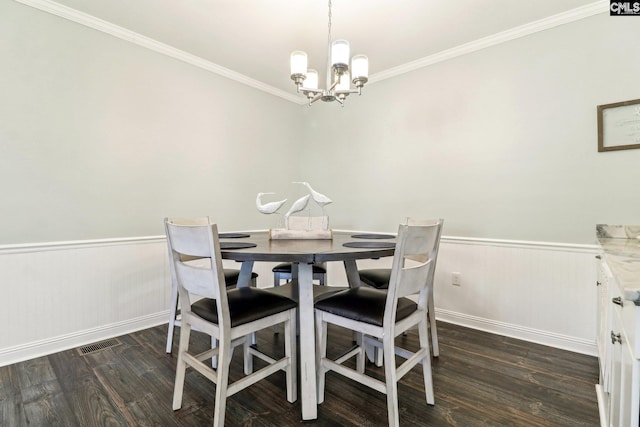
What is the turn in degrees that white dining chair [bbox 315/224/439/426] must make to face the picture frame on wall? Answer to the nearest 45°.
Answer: approximately 90° to its right

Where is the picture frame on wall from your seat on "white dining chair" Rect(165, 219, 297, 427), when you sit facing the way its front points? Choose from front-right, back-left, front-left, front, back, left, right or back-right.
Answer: front-right

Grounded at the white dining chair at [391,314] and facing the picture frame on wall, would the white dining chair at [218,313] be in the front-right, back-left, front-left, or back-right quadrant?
back-left

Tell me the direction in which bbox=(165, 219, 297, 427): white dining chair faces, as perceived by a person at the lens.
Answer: facing away from the viewer and to the right of the viewer

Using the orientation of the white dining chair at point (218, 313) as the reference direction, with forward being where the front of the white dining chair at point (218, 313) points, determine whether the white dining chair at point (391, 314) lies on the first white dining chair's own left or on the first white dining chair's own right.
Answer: on the first white dining chair's own right

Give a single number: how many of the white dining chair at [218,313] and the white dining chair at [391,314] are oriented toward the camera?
0
